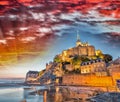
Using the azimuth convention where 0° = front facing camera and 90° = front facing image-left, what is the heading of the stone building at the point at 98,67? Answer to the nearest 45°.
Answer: approximately 45°
